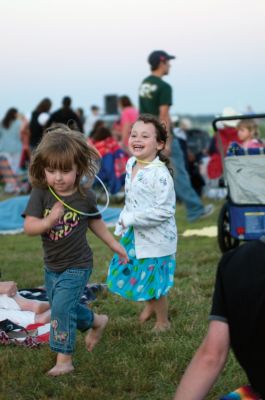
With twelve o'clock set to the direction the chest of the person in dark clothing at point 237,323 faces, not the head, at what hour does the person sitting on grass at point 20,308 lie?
The person sitting on grass is roughly at 11 o'clock from the person in dark clothing.

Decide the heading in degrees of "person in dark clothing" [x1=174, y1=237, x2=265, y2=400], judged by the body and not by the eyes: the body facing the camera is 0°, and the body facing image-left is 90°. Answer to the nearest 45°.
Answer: approximately 180°

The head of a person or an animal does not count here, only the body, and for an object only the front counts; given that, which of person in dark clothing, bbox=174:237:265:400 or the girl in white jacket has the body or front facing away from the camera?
the person in dark clothing

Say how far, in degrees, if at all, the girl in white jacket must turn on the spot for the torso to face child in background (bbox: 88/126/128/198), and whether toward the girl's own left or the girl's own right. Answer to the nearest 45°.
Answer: approximately 135° to the girl's own right

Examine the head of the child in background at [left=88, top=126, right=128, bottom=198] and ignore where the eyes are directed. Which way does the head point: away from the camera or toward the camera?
away from the camera

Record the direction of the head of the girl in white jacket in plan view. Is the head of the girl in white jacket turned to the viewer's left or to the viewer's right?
to the viewer's left

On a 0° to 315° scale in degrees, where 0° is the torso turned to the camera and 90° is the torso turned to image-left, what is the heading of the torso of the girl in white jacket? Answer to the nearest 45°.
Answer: approximately 45°

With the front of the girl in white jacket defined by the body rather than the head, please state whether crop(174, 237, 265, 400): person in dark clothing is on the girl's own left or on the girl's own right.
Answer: on the girl's own left
